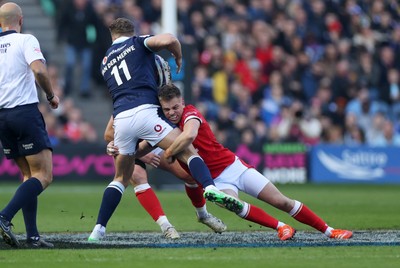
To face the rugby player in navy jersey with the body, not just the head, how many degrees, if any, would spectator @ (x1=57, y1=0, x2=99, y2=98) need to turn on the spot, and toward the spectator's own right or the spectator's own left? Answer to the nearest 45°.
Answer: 0° — they already face them

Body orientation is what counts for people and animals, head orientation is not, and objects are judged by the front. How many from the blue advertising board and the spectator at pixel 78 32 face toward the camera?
2

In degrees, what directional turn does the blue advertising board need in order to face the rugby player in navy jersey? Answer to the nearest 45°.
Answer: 0° — it already faces them

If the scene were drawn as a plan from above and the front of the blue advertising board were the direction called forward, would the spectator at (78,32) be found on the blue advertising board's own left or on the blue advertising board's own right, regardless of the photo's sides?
on the blue advertising board's own right

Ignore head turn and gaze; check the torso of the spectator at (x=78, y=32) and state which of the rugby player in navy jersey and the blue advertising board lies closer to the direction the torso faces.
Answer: the rugby player in navy jersey

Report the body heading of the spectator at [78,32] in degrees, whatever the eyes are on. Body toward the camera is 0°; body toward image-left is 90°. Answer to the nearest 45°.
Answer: approximately 0°
